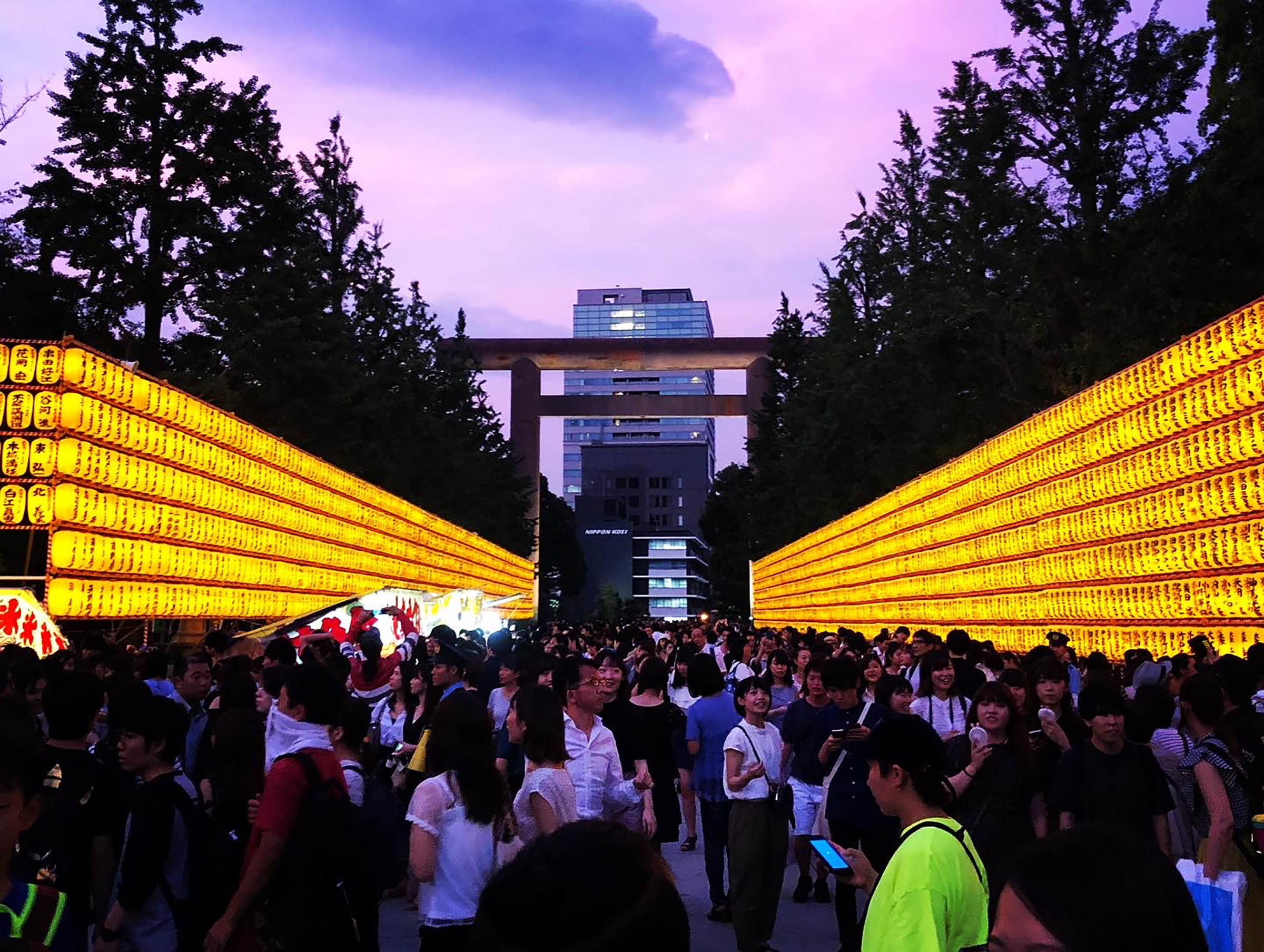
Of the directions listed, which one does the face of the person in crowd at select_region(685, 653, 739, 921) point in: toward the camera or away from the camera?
away from the camera

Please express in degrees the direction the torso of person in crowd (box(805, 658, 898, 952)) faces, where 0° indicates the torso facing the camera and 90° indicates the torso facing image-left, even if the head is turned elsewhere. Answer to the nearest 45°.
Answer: approximately 0°

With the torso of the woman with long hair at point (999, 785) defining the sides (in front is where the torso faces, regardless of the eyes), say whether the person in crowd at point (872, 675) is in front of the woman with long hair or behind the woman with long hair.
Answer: behind

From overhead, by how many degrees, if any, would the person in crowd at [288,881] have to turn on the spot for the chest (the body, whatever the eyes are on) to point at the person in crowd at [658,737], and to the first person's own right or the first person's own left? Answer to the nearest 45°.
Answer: approximately 90° to the first person's own right

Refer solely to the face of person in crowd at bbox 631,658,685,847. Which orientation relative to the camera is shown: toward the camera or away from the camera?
away from the camera

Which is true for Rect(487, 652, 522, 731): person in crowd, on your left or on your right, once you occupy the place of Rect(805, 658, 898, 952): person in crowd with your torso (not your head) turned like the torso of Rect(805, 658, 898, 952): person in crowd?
on your right

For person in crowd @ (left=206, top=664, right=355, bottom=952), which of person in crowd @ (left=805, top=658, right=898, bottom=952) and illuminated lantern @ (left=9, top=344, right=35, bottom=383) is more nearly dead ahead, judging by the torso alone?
the illuminated lantern

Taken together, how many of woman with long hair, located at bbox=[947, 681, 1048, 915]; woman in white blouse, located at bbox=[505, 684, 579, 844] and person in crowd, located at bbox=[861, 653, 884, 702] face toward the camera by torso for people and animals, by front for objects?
2

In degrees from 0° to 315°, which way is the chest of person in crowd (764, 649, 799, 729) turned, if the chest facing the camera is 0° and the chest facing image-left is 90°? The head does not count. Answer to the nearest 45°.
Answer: approximately 0°

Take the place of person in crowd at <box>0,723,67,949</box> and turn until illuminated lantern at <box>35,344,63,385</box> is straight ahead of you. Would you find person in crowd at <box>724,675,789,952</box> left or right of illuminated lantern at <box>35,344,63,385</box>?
right

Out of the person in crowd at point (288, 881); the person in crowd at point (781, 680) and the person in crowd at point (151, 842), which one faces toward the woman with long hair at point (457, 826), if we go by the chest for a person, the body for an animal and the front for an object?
the person in crowd at point (781, 680)
